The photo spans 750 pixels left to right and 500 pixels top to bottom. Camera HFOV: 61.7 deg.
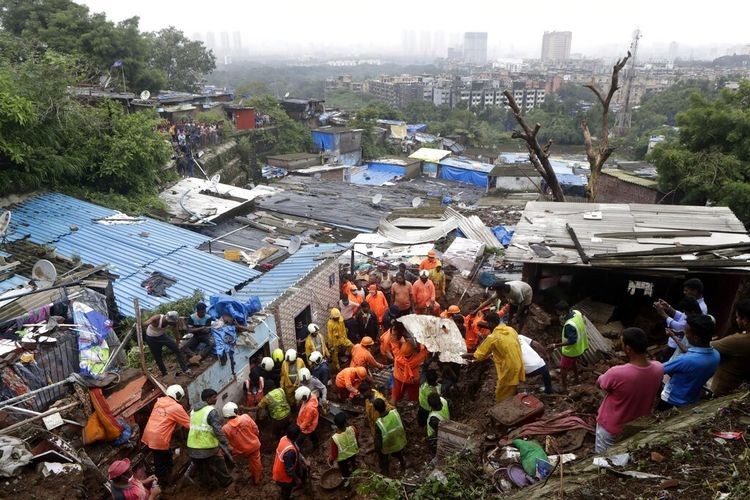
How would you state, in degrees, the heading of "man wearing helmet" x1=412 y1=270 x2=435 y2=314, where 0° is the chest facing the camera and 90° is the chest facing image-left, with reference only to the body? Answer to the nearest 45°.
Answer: approximately 0°

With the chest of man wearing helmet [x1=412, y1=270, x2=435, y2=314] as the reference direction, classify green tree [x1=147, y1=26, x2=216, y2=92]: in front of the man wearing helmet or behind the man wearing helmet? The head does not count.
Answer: behind

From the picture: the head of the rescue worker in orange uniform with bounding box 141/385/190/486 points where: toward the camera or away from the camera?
away from the camera

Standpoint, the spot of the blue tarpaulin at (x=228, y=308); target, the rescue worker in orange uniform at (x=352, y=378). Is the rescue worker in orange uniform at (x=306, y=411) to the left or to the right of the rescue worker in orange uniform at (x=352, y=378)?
right

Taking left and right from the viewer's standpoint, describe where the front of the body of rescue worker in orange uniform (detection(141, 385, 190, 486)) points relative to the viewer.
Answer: facing away from the viewer and to the right of the viewer

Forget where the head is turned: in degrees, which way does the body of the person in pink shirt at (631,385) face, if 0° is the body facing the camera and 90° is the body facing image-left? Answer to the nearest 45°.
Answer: approximately 135°

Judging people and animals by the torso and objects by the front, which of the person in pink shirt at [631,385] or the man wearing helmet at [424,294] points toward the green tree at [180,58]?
the person in pink shirt
